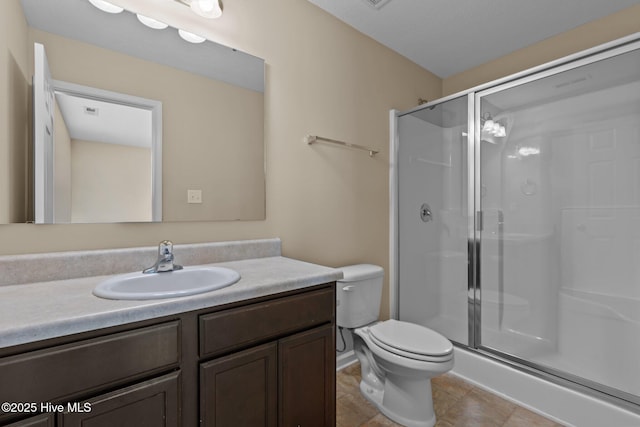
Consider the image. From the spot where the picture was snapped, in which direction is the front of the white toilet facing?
facing the viewer and to the right of the viewer

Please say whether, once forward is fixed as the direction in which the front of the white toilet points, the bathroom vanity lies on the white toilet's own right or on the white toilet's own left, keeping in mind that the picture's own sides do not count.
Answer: on the white toilet's own right

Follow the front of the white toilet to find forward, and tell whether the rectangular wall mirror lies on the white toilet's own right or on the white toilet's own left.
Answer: on the white toilet's own right

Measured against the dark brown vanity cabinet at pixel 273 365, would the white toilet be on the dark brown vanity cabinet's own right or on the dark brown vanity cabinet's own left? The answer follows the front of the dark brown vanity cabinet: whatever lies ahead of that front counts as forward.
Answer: on the dark brown vanity cabinet's own left

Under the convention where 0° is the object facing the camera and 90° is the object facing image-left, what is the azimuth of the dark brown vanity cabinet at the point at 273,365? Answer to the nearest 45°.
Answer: approximately 315°

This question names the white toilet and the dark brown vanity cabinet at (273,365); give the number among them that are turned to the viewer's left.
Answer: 0
